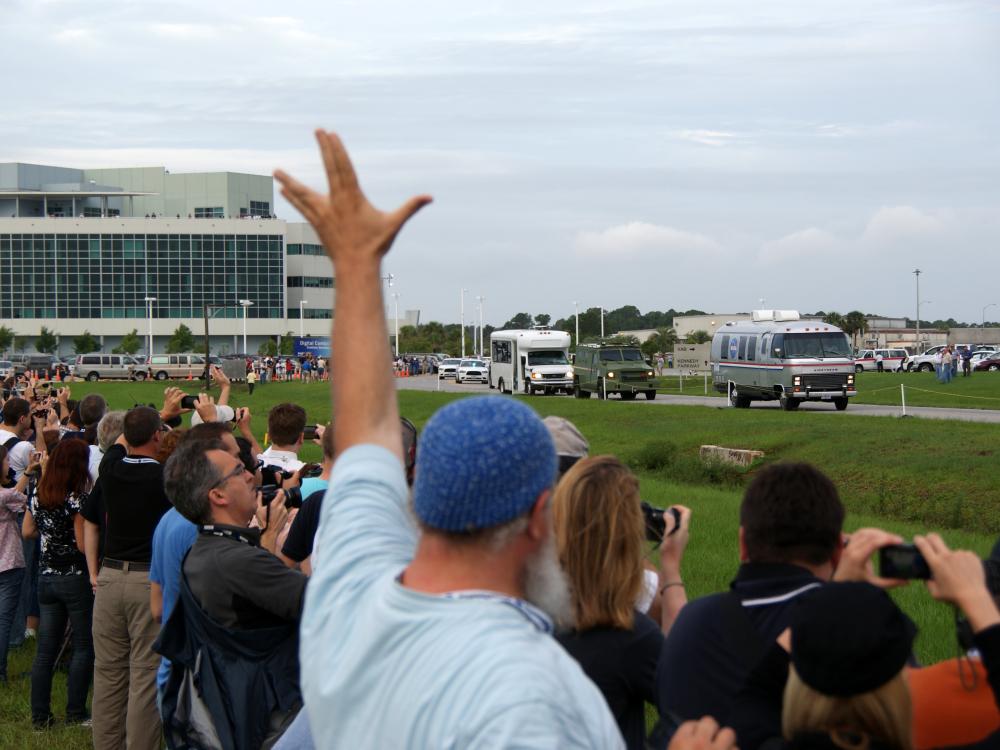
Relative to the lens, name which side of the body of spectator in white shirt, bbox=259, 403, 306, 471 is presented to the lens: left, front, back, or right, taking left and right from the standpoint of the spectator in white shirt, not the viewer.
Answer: back

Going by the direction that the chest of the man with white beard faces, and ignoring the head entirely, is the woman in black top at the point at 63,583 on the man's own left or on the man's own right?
on the man's own left

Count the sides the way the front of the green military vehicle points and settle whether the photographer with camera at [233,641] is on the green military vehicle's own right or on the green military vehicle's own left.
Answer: on the green military vehicle's own right

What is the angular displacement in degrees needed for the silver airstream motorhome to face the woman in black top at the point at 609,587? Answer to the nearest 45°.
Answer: approximately 45° to its right

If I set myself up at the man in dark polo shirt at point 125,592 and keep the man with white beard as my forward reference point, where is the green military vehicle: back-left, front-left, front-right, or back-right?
back-left

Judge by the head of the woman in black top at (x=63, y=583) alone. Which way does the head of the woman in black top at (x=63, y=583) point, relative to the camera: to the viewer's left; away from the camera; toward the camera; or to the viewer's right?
away from the camera

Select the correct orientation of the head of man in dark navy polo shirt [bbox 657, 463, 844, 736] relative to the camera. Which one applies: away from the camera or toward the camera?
away from the camera

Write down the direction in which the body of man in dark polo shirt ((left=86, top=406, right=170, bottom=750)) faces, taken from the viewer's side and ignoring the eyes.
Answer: away from the camera

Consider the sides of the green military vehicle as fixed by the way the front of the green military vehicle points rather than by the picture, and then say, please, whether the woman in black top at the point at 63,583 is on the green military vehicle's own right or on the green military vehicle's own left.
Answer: on the green military vehicle's own right

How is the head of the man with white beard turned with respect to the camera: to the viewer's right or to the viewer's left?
to the viewer's right

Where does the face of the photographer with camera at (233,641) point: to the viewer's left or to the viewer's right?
to the viewer's right

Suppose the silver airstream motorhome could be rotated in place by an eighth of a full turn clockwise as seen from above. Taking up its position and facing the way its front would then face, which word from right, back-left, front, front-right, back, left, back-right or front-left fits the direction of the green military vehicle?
back-right
